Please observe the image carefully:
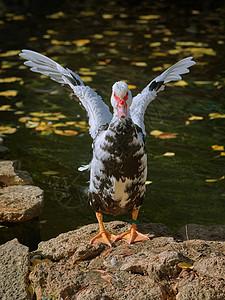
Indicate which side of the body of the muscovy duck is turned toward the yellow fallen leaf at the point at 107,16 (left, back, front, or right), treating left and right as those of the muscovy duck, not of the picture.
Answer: back

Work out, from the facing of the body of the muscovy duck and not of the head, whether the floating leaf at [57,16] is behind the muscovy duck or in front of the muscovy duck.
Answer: behind

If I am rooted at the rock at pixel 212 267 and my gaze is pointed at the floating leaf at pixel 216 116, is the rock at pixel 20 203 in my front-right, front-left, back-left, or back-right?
front-left

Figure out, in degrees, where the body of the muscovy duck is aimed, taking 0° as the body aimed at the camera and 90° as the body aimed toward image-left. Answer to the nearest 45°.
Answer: approximately 0°

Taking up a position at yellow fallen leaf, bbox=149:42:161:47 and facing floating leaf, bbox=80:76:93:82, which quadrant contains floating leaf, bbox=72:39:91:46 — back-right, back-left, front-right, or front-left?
front-right

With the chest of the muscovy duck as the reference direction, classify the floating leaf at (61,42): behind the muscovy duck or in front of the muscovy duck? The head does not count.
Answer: behind

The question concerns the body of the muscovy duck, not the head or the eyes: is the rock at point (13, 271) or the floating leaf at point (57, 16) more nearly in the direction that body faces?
the rock

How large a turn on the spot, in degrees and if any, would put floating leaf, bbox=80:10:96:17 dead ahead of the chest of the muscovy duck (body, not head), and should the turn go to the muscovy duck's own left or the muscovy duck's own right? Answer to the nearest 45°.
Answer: approximately 180°

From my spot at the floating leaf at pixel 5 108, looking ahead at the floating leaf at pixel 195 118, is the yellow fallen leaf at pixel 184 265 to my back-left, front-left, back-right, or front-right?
front-right

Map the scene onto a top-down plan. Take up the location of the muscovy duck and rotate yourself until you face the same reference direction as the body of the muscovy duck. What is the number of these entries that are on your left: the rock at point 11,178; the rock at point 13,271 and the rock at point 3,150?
0

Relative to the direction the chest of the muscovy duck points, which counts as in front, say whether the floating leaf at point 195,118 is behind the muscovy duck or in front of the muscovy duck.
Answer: behind

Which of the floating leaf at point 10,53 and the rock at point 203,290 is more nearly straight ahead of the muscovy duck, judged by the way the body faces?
the rock

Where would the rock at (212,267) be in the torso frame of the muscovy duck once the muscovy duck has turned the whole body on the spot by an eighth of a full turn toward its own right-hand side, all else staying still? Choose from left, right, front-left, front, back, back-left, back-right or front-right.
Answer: left

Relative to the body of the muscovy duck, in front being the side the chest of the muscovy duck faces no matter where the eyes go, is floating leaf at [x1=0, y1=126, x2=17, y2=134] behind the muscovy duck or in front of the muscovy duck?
behind

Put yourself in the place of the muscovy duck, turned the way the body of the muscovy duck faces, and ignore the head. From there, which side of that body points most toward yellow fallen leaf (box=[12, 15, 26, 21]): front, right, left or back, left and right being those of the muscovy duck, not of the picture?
back

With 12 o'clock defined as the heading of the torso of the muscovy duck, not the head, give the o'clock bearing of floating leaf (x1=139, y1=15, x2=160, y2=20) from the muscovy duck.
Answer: The floating leaf is roughly at 6 o'clock from the muscovy duck.

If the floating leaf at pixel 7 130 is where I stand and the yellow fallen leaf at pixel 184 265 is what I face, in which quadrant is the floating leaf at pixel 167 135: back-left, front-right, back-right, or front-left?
front-left

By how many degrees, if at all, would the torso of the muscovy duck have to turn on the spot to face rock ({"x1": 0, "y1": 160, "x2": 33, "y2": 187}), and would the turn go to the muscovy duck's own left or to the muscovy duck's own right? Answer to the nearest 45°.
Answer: approximately 135° to the muscovy duck's own right
